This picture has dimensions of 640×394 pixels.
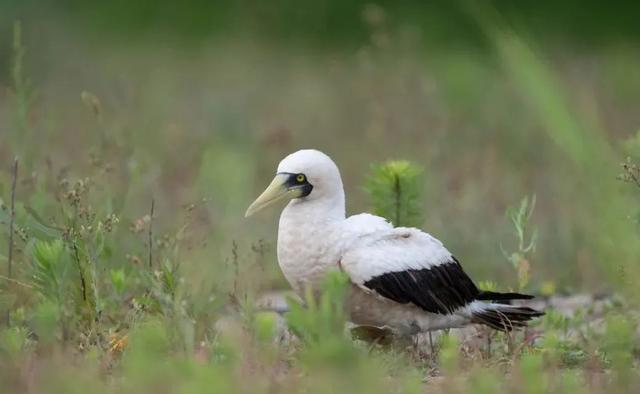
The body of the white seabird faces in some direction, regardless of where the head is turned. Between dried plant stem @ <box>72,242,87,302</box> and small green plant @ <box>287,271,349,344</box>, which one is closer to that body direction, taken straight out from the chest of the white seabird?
the dried plant stem

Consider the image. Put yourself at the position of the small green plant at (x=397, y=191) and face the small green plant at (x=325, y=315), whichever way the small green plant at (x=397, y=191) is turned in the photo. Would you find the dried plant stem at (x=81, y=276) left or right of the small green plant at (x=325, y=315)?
right

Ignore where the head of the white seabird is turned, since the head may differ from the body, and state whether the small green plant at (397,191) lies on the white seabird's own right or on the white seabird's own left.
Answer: on the white seabird's own right

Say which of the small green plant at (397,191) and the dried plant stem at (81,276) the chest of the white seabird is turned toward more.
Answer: the dried plant stem

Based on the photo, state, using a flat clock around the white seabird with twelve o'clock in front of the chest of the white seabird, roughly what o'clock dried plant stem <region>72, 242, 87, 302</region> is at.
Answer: The dried plant stem is roughly at 12 o'clock from the white seabird.

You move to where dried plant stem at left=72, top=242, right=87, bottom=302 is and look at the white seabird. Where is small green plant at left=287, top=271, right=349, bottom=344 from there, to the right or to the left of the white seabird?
right

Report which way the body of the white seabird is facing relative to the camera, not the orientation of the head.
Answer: to the viewer's left

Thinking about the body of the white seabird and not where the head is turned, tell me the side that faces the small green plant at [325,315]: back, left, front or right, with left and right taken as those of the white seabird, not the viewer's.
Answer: left
